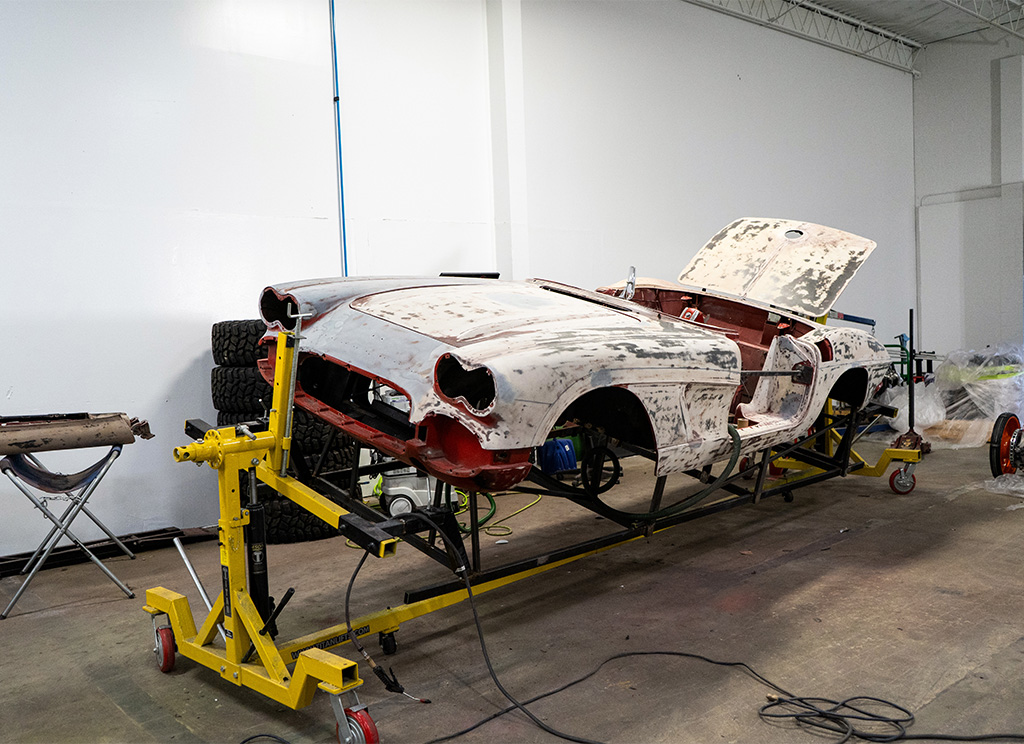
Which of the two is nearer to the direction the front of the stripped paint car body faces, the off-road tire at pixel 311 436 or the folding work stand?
the folding work stand

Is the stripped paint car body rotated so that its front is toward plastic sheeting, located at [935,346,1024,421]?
no

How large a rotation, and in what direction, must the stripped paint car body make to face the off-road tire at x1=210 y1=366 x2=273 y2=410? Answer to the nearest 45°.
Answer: approximately 90° to its right

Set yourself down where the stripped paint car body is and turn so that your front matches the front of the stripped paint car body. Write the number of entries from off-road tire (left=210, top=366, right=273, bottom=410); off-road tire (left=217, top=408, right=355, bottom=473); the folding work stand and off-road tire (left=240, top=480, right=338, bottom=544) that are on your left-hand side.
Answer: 0

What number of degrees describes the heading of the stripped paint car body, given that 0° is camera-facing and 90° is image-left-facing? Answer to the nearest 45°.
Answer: approximately 45°

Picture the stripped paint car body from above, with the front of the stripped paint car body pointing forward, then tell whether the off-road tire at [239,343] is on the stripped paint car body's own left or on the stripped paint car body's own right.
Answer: on the stripped paint car body's own right

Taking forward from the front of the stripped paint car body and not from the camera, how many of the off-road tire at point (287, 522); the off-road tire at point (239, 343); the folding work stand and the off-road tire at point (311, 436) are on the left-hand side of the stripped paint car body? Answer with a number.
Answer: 0

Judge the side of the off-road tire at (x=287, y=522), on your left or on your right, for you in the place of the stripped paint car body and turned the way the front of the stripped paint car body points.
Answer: on your right

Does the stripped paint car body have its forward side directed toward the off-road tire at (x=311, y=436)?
no
